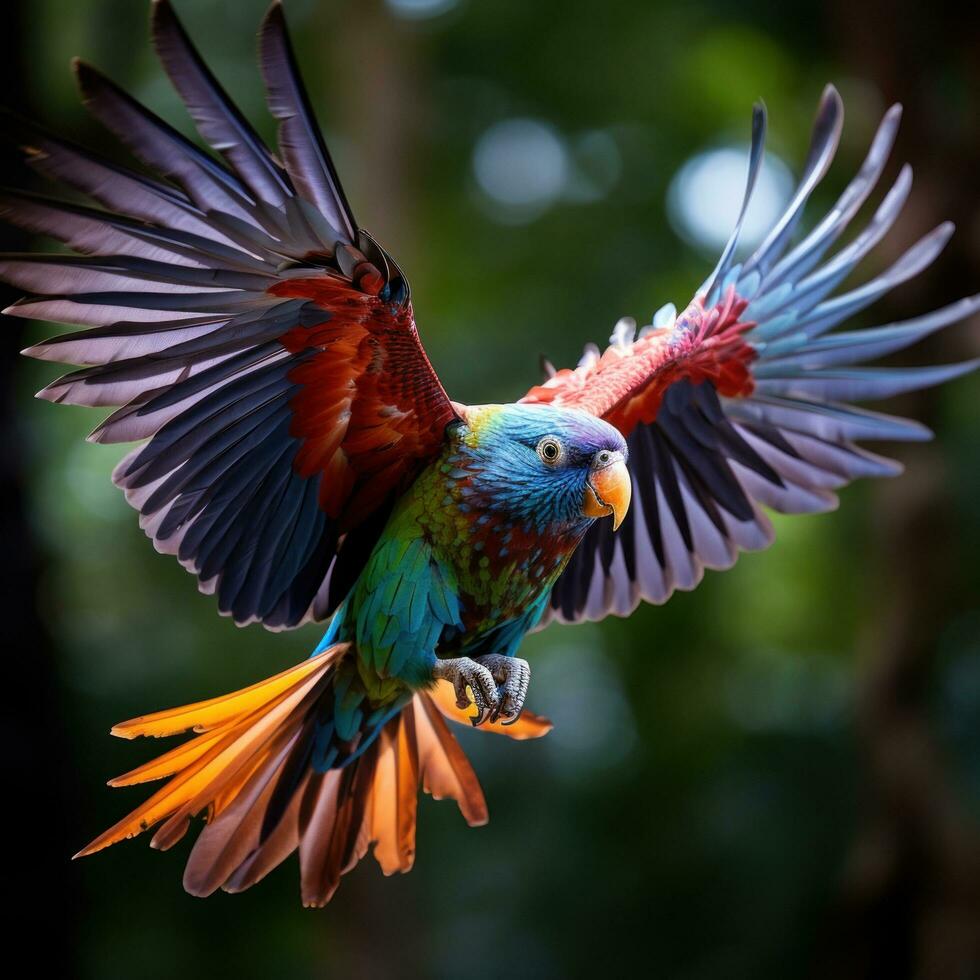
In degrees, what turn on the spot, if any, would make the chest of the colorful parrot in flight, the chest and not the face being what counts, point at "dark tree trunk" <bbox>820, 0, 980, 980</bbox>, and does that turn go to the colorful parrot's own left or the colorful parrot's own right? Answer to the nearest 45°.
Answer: approximately 90° to the colorful parrot's own left

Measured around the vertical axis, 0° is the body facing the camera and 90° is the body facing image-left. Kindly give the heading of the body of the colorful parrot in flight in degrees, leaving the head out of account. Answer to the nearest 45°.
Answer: approximately 315°
